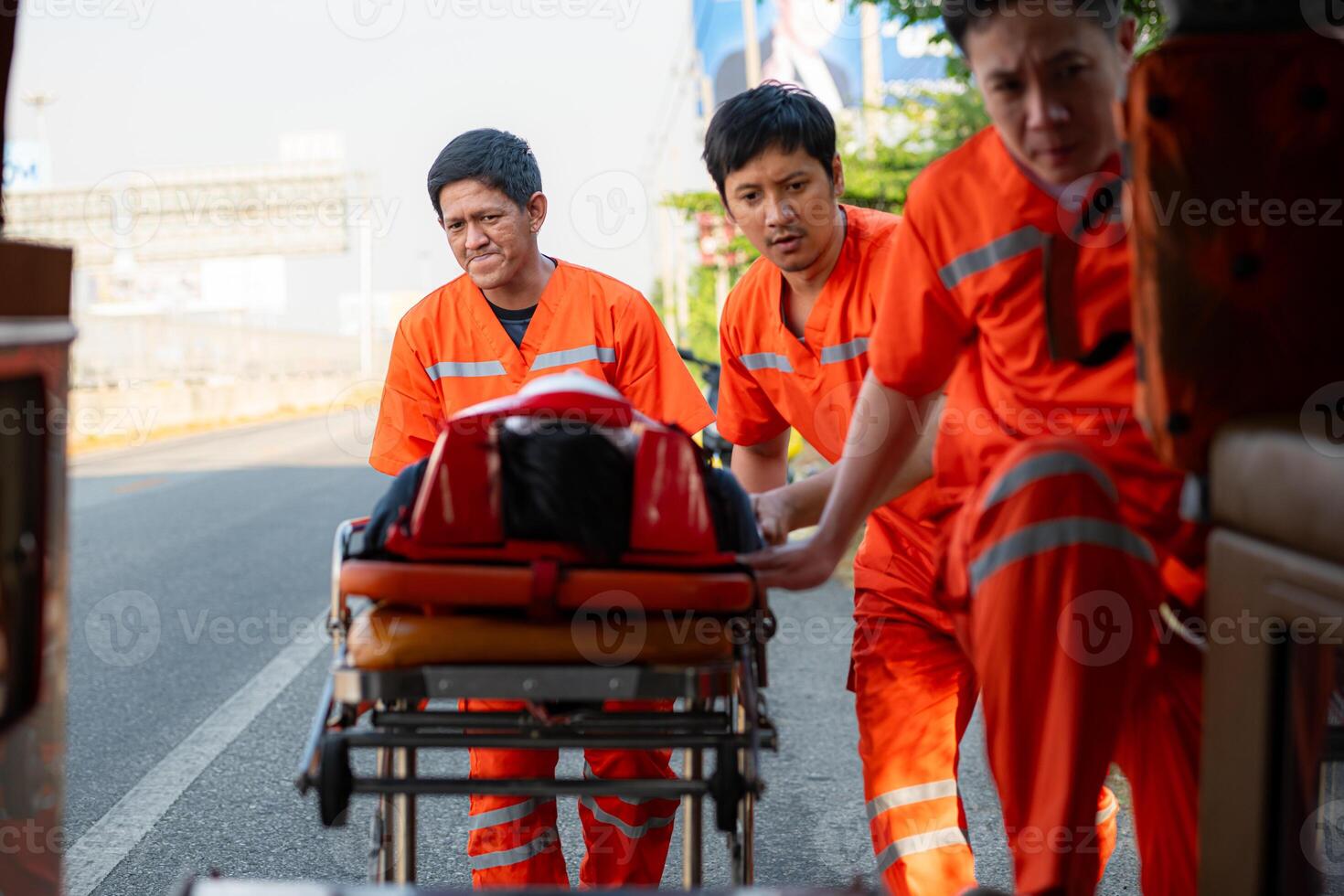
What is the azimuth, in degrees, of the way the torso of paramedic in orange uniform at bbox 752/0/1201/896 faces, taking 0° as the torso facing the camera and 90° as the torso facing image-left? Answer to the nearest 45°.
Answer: approximately 0°

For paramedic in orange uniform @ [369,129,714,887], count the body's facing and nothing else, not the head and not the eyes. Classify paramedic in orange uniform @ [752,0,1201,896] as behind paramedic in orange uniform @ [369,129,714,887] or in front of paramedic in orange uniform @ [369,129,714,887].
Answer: in front

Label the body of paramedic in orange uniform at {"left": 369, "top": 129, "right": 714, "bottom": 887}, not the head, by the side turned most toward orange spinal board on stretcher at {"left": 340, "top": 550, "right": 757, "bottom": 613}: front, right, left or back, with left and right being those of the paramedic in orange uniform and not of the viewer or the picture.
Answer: front

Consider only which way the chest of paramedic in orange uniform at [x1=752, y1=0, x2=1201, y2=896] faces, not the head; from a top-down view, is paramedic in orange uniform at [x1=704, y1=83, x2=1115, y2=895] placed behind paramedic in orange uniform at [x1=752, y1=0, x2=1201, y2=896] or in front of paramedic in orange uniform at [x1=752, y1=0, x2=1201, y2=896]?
behind

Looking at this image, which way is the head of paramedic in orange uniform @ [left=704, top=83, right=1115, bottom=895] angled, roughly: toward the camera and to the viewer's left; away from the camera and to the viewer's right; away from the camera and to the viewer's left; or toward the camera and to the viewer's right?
toward the camera and to the viewer's left

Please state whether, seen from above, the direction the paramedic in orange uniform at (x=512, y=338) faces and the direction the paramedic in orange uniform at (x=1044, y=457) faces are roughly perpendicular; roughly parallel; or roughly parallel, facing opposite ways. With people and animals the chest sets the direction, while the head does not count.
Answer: roughly parallel

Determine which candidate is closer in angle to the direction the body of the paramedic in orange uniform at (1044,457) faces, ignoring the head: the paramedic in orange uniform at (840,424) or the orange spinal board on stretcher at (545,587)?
the orange spinal board on stretcher

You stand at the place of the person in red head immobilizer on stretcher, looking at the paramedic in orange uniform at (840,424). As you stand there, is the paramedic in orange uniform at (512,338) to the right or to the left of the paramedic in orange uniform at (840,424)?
left

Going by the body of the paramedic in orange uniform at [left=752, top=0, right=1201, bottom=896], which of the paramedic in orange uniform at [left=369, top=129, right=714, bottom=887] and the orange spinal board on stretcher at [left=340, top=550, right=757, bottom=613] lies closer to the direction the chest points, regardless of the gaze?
the orange spinal board on stretcher

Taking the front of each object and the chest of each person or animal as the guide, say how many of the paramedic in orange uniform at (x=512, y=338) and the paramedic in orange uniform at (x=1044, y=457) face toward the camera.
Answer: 2

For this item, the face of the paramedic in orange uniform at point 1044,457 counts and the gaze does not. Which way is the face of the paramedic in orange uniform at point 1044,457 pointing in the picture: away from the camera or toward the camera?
toward the camera

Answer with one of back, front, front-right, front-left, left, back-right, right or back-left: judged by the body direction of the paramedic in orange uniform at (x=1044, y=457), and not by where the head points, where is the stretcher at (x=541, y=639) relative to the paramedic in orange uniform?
right

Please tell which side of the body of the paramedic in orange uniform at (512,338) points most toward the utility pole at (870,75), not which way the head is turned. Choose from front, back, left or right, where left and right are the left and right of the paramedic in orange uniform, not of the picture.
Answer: back

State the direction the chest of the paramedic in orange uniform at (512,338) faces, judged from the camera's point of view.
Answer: toward the camera
